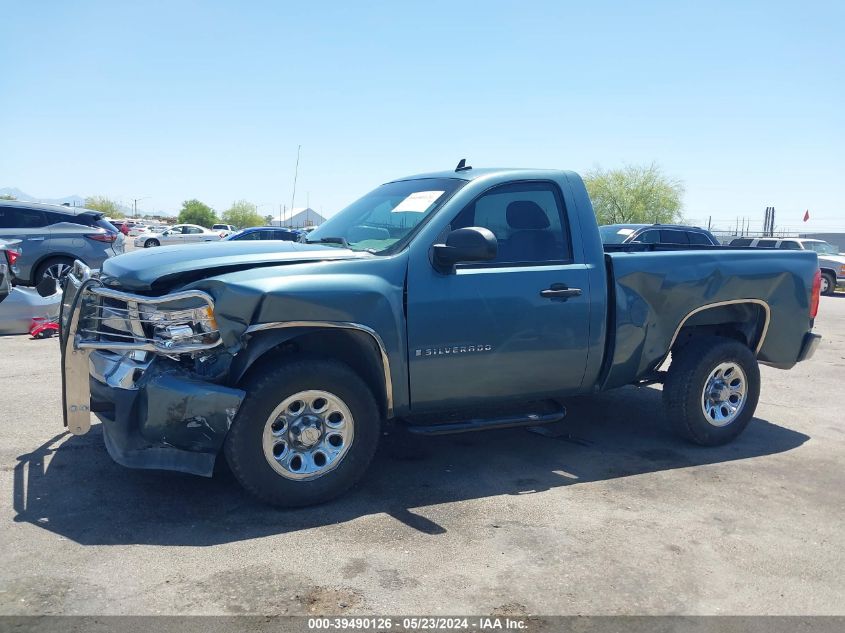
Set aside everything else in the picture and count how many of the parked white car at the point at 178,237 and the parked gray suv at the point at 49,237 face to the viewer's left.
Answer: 2

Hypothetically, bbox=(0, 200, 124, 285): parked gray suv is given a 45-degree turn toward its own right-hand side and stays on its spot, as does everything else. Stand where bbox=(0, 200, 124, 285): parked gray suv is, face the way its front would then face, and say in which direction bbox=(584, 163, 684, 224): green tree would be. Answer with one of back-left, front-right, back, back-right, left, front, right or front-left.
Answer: right

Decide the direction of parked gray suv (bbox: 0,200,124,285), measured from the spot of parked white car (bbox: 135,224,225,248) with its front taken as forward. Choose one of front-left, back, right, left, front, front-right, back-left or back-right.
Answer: left

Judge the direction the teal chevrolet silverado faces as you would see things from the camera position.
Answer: facing the viewer and to the left of the viewer

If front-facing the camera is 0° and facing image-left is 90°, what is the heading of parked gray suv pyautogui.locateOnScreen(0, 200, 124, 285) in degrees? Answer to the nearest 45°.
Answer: approximately 90°

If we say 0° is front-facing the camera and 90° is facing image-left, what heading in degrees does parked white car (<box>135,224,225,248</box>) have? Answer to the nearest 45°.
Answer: approximately 90°

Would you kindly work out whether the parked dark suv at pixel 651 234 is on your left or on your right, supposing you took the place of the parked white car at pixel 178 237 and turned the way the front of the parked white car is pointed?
on your left

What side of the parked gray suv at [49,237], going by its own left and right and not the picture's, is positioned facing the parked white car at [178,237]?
right

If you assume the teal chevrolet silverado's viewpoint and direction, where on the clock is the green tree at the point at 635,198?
The green tree is roughly at 5 o'clock from the teal chevrolet silverado.

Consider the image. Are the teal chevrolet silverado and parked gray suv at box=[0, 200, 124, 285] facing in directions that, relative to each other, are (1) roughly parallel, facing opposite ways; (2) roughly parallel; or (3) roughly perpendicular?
roughly parallel
